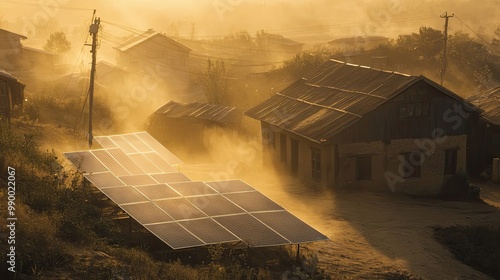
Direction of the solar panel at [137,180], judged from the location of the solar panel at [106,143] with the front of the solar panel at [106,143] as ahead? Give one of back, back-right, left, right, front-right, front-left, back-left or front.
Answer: front-left

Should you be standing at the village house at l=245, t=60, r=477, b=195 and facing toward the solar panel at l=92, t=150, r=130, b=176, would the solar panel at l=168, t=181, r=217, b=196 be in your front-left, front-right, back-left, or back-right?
front-left

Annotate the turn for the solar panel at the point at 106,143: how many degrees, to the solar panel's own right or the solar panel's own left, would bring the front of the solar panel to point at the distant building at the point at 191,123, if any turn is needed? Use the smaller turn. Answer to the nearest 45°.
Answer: approximately 180°

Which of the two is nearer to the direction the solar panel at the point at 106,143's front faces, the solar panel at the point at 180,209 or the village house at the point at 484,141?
the solar panel

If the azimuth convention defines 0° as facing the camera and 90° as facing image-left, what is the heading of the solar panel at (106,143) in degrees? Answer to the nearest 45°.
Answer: approximately 45°

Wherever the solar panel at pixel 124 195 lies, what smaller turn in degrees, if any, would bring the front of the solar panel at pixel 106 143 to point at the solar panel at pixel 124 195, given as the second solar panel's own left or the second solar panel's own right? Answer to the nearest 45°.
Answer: approximately 45° to the second solar panel's own left

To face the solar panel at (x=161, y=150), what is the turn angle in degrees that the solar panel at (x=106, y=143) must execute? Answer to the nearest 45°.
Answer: approximately 90° to its left

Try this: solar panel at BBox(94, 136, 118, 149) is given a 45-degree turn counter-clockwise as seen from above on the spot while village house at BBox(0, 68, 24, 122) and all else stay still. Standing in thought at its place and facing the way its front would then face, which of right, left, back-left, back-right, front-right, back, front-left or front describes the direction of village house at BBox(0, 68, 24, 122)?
back-right

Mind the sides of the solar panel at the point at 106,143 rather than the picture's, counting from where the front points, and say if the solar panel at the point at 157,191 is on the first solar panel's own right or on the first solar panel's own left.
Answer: on the first solar panel's own left

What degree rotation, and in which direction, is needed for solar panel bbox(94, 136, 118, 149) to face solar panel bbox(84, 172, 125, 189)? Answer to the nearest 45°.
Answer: approximately 45° to its left

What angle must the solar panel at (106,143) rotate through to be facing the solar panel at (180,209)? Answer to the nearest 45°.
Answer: approximately 45° to its left
